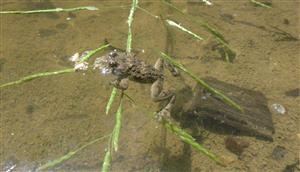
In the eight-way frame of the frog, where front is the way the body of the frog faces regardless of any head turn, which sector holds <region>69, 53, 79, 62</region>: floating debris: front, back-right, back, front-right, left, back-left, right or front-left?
front-right

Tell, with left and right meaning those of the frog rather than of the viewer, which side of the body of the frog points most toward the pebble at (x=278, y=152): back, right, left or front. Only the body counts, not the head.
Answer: back

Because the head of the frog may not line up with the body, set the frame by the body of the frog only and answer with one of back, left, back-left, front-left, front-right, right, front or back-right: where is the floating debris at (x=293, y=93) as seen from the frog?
back

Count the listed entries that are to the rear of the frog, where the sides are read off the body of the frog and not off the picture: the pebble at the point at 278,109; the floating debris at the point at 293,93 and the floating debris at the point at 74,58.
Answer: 2

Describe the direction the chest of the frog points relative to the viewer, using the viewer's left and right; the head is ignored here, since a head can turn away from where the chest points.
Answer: facing to the left of the viewer

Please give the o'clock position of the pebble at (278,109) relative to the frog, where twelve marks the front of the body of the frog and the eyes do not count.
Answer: The pebble is roughly at 6 o'clock from the frog.
